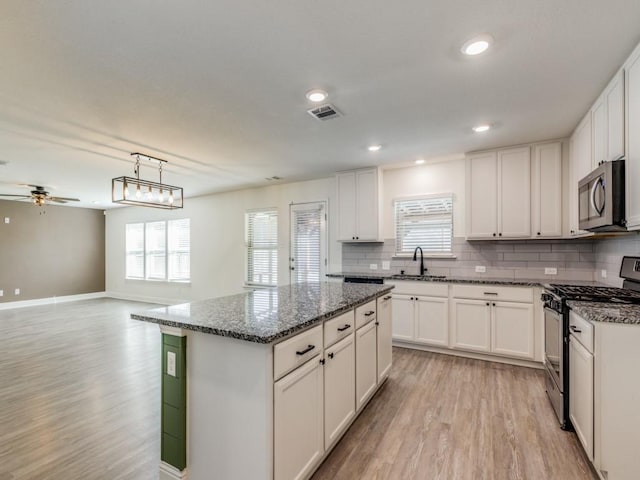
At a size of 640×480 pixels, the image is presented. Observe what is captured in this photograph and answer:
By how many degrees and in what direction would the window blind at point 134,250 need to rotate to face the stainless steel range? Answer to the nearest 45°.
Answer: approximately 45° to its left

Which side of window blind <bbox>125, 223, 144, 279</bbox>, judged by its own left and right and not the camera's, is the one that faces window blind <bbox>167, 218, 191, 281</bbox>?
left

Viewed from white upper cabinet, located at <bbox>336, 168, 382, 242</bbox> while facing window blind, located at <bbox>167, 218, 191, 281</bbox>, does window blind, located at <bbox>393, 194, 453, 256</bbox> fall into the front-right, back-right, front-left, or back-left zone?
back-right

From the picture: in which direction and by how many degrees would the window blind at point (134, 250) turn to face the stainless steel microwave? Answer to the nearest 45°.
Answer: approximately 45° to its left

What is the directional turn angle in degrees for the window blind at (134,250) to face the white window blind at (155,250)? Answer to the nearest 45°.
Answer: approximately 90° to its left

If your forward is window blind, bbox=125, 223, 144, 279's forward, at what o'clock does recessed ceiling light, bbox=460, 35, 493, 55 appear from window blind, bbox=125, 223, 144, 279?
The recessed ceiling light is roughly at 10 o'clock from the window blind.

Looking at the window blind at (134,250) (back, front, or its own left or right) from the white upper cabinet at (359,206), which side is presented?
left

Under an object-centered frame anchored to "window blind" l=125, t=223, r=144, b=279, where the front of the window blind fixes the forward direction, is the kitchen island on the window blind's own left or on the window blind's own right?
on the window blind's own left

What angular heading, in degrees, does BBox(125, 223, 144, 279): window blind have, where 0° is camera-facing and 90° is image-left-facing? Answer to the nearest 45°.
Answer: approximately 45°
